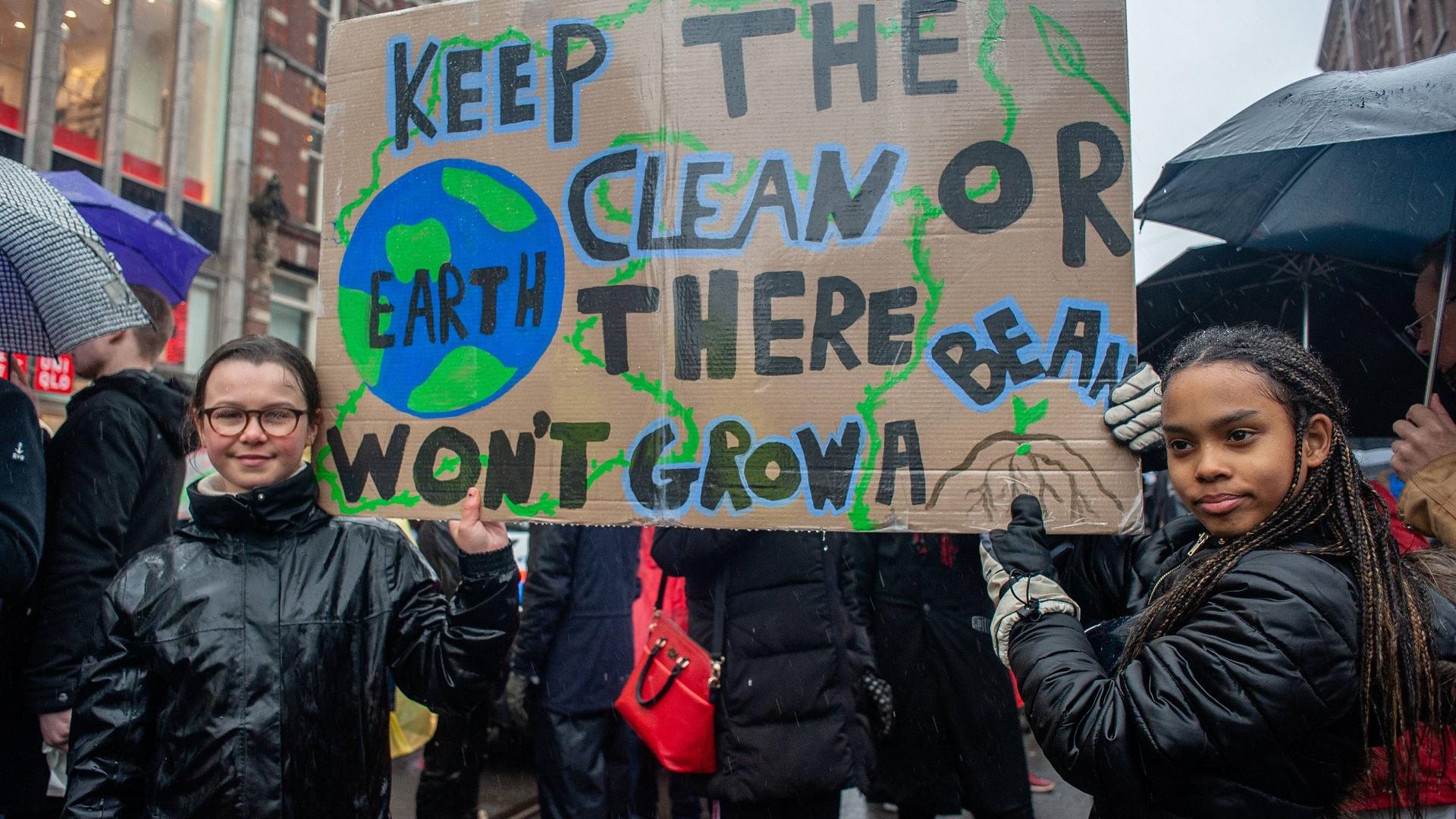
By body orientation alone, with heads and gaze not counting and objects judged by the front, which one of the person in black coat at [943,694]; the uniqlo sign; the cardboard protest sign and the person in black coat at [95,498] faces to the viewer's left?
the person in black coat at [95,498]

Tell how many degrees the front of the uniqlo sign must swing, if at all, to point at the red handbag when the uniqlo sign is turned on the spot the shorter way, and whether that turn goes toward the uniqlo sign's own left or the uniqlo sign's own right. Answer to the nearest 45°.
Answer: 0° — it already faces it

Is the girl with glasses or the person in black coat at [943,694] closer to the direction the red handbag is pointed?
the girl with glasses

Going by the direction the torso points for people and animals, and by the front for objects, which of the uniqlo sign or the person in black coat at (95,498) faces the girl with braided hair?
the uniqlo sign

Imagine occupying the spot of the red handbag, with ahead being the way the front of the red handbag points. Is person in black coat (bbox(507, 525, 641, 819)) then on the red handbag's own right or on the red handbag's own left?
on the red handbag's own right

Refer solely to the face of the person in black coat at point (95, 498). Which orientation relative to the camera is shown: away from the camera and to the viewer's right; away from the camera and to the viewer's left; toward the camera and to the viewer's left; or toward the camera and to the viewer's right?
away from the camera and to the viewer's left

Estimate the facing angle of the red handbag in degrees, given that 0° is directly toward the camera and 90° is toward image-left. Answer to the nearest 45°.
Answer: approximately 45°
